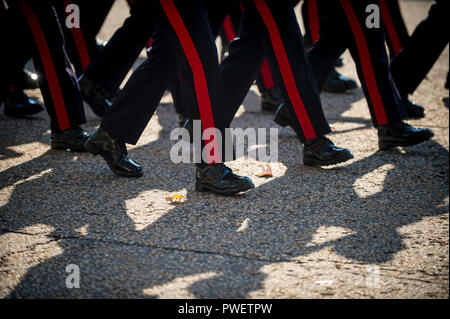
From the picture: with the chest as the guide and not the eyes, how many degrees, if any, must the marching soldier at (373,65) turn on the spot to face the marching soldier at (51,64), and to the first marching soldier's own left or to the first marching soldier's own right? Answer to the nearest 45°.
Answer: approximately 180°

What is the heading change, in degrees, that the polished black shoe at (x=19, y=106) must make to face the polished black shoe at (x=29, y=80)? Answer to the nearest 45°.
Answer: approximately 90° to its left

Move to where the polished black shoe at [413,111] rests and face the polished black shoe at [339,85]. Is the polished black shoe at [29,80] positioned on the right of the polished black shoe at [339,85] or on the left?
left

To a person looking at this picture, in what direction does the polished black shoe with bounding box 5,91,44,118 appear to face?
facing to the right of the viewer

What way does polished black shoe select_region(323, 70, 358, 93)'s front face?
to the viewer's right

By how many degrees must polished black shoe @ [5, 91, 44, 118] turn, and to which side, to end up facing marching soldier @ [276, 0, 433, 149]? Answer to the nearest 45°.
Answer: approximately 45° to its right

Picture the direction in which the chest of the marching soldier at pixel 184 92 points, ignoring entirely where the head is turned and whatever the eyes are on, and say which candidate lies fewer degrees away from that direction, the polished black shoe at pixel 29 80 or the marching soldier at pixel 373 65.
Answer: the marching soldier

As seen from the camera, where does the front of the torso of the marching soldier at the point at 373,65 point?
to the viewer's right

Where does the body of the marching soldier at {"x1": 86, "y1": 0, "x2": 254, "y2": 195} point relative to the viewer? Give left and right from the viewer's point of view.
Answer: facing to the right of the viewer

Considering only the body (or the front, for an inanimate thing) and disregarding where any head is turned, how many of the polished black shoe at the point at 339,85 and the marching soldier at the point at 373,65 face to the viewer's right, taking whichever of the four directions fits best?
2
